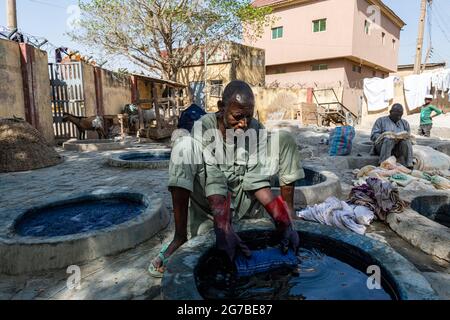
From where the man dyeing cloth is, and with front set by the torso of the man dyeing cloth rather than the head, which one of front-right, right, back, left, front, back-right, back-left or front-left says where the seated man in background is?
back-left

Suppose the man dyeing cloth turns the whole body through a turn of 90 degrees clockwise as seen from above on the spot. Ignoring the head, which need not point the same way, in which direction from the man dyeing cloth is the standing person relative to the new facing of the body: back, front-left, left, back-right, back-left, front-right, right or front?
back-right

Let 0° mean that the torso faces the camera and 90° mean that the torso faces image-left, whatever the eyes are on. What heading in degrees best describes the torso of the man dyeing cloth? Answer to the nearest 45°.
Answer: approximately 0°

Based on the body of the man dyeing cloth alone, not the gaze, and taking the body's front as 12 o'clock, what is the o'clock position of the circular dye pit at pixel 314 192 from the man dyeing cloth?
The circular dye pit is roughly at 7 o'clock from the man dyeing cloth.

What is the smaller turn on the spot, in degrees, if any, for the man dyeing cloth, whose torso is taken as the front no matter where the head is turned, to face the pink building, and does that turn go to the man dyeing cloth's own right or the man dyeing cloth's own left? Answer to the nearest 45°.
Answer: approximately 180°

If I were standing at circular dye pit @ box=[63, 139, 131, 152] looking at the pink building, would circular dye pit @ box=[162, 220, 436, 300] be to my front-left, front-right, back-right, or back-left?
back-right

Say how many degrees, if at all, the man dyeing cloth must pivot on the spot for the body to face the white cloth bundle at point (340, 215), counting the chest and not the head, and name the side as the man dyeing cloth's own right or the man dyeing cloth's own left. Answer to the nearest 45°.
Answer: approximately 135° to the man dyeing cloth's own left

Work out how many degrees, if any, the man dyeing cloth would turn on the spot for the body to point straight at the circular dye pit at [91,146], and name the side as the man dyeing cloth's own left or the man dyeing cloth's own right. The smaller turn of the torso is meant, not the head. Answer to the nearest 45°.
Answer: approximately 135° to the man dyeing cloth's own right

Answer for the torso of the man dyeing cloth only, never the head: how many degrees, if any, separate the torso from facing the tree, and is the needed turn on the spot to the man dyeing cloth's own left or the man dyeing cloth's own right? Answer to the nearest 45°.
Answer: approximately 180°

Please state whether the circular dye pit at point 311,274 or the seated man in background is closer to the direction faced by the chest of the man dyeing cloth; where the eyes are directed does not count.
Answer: the circular dye pit

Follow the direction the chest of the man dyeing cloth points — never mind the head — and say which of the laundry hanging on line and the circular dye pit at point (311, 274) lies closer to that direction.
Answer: the circular dye pit

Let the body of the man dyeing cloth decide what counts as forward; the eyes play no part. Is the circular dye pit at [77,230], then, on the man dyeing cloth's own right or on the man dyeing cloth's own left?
on the man dyeing cloth's own right

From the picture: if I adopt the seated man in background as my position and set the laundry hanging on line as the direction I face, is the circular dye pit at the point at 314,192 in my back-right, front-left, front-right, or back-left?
back-left

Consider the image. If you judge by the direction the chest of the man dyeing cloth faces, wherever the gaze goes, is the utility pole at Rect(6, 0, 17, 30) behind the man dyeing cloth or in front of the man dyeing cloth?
behind
